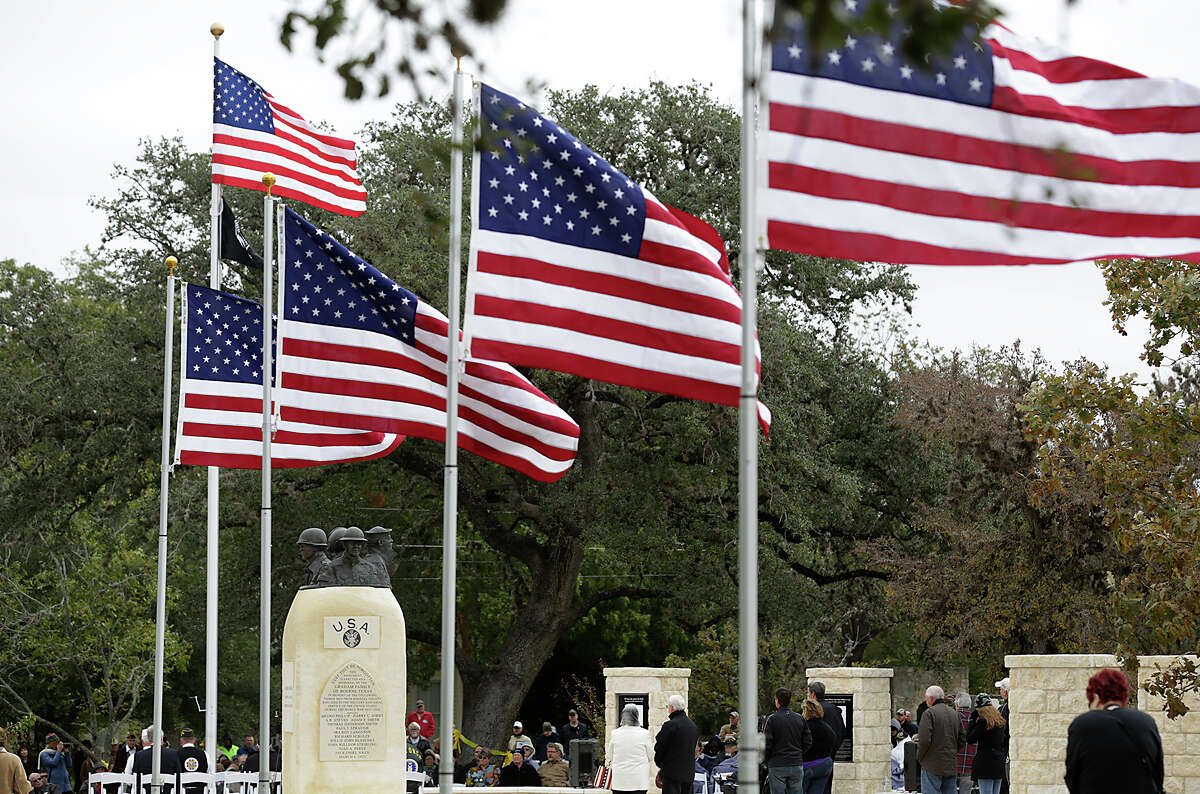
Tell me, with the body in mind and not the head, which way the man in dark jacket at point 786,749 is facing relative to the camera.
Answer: away from the camera

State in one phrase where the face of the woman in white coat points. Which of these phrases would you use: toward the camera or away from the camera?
away from the camera

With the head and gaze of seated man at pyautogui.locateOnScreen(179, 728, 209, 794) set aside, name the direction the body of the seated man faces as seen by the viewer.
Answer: away from the camera

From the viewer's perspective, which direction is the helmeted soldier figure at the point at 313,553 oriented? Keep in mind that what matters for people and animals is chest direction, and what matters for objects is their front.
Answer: to the viewer's left

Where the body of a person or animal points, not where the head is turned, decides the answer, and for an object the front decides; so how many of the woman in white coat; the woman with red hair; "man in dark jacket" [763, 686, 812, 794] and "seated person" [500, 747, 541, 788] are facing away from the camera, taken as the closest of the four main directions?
3

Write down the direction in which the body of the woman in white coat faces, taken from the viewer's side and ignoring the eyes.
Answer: away from the camera

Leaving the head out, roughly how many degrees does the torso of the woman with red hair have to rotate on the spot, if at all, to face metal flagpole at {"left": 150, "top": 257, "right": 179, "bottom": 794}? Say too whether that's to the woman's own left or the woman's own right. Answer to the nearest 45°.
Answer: approximately 45° to the woman's own left

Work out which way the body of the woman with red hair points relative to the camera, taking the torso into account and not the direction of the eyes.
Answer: away from the camera

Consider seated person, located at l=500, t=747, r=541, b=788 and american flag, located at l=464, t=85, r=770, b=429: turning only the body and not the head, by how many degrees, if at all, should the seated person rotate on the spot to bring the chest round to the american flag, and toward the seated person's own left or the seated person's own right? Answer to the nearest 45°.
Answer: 0° — they already face it
